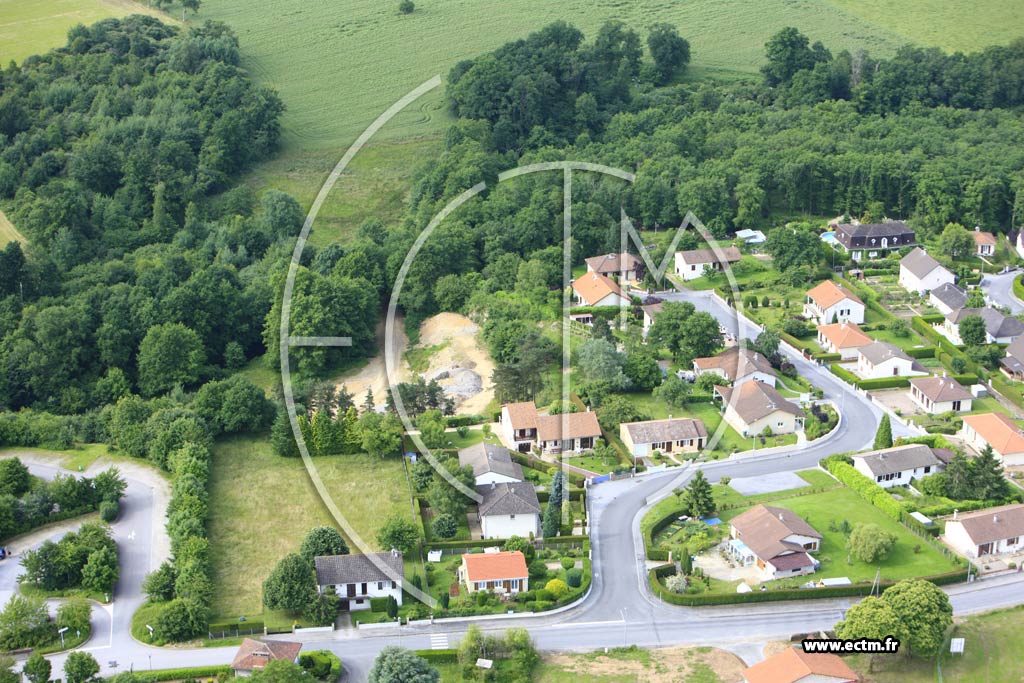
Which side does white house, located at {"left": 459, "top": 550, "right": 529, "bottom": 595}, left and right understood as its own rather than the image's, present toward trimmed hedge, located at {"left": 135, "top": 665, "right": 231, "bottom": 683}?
right

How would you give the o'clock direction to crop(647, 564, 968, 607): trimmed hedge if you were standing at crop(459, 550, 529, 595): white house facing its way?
The trimmed hedge is roughly at 9 o'clock from the white house.

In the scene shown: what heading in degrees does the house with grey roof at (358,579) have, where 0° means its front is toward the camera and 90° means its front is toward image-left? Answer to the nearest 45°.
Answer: approximately 0°

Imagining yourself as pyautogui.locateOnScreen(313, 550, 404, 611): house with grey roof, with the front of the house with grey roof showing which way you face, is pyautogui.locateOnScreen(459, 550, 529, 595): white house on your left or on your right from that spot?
on your left

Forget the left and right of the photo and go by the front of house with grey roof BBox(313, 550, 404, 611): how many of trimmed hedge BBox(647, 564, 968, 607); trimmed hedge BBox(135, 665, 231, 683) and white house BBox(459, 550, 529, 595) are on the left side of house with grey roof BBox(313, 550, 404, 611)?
2

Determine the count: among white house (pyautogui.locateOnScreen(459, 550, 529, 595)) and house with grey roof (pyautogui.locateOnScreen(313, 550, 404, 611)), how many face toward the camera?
2

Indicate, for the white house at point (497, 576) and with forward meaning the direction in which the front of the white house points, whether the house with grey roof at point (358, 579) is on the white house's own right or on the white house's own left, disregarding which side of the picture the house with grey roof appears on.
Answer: on the white house's own right

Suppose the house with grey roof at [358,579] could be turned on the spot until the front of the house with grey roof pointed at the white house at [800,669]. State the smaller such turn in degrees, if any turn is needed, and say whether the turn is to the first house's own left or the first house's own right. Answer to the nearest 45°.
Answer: approximately 45° to the first house's own left

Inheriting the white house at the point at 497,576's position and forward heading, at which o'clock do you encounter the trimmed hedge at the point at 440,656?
The trimmed hedge is roughly at 1 o'clock from the white house.

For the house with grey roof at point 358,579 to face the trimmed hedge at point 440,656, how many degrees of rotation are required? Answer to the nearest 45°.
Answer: approximately 45° to its left
